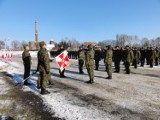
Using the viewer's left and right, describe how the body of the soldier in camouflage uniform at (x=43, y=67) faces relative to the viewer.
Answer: facing to the right of the viewer
